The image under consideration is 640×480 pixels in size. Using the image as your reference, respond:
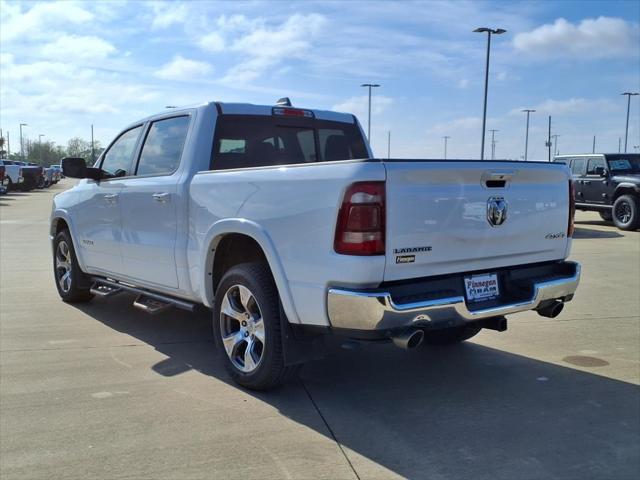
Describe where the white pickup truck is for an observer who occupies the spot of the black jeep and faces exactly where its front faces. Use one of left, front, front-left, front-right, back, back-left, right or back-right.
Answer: front-right

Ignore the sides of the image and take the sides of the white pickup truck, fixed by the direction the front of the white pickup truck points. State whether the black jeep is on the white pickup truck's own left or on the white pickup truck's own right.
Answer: on the white pickup truck's own right

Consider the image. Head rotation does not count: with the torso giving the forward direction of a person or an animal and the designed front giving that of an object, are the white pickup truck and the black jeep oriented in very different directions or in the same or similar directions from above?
very different directions

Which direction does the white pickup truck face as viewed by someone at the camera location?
facing away from the viewer and to the left of the viewer
